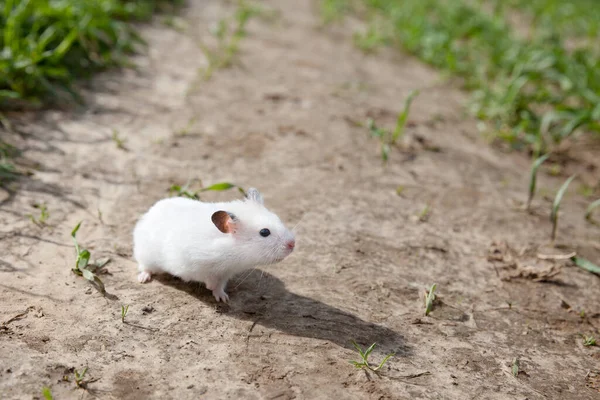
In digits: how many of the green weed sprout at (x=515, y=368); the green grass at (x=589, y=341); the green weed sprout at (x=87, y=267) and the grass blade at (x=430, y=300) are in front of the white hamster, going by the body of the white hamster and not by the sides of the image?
3

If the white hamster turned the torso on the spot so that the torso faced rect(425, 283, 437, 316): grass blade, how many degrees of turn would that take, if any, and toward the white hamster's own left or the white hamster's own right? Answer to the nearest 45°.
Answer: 0° — it already faces it

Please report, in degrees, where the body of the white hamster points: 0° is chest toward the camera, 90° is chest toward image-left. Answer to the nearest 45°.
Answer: approximately 270°

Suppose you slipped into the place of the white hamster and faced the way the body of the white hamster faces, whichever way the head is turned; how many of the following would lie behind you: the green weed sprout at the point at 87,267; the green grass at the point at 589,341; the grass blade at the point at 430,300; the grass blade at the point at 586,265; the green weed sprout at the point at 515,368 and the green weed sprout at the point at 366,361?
1

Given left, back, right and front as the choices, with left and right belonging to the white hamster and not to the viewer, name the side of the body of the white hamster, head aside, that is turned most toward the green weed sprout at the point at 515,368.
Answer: front

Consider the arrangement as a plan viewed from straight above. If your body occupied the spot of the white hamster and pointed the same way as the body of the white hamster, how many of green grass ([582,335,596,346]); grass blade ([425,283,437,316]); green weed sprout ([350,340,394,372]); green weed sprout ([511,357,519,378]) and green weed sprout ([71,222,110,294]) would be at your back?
1

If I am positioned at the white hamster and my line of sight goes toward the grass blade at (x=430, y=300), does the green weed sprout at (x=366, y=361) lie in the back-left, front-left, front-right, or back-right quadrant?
front-right

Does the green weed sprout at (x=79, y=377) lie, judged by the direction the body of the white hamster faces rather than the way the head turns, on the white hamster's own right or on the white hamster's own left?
on the white hamster's own right

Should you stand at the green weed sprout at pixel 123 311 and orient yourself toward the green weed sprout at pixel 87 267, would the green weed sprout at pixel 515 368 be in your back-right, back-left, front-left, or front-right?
back-right

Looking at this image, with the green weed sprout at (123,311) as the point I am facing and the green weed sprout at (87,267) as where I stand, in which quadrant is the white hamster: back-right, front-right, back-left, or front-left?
front-left

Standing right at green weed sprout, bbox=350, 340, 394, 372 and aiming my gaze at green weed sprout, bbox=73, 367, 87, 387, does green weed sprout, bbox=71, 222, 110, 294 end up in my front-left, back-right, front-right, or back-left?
front-right

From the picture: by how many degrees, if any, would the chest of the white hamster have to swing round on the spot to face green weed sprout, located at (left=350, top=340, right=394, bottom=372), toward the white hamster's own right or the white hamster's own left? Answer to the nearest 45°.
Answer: approximately 45° to the white hamster's own right

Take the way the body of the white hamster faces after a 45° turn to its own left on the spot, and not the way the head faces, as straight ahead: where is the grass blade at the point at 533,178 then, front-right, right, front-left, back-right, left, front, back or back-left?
front

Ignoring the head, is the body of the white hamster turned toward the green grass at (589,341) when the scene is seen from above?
yes

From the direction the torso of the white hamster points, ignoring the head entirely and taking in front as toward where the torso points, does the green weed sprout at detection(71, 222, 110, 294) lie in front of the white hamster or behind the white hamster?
behind

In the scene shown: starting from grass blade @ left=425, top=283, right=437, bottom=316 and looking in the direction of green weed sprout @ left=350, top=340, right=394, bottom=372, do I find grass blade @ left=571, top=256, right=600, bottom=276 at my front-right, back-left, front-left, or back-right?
back-left

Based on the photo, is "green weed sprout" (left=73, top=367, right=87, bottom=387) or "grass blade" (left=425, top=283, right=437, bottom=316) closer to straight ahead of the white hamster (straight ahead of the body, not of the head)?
the grass blade

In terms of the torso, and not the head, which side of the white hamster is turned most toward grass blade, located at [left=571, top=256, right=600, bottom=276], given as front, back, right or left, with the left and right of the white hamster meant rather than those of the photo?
front
